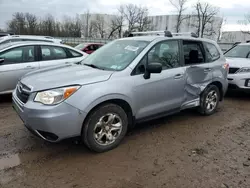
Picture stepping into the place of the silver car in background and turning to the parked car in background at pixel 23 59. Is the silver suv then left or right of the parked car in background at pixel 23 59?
left

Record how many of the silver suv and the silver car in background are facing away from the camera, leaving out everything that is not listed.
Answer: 0

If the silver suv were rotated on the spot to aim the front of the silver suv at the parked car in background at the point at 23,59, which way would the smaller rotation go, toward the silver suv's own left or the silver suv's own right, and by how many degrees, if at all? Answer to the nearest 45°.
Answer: approximately 90° to the silver suv's own right

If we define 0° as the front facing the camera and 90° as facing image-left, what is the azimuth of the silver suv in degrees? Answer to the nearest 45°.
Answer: approximately 45°

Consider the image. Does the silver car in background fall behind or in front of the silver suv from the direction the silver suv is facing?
behind
